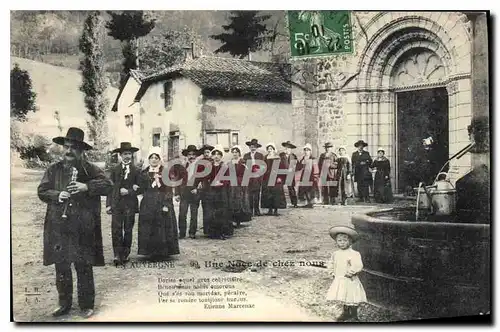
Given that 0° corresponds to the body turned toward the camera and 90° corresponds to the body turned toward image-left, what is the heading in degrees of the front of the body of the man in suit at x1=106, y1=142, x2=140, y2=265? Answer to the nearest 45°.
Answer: approximately 0°

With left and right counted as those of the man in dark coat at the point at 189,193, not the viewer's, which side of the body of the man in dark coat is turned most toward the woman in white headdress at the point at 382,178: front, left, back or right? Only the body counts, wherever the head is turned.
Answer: left
